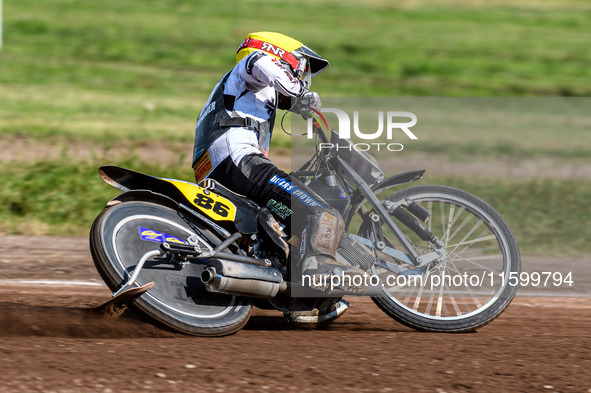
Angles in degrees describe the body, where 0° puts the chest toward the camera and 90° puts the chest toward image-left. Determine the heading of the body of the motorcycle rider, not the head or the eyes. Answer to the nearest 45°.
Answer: approximately 270°

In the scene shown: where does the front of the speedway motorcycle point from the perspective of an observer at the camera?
facing to the right of the viewer
